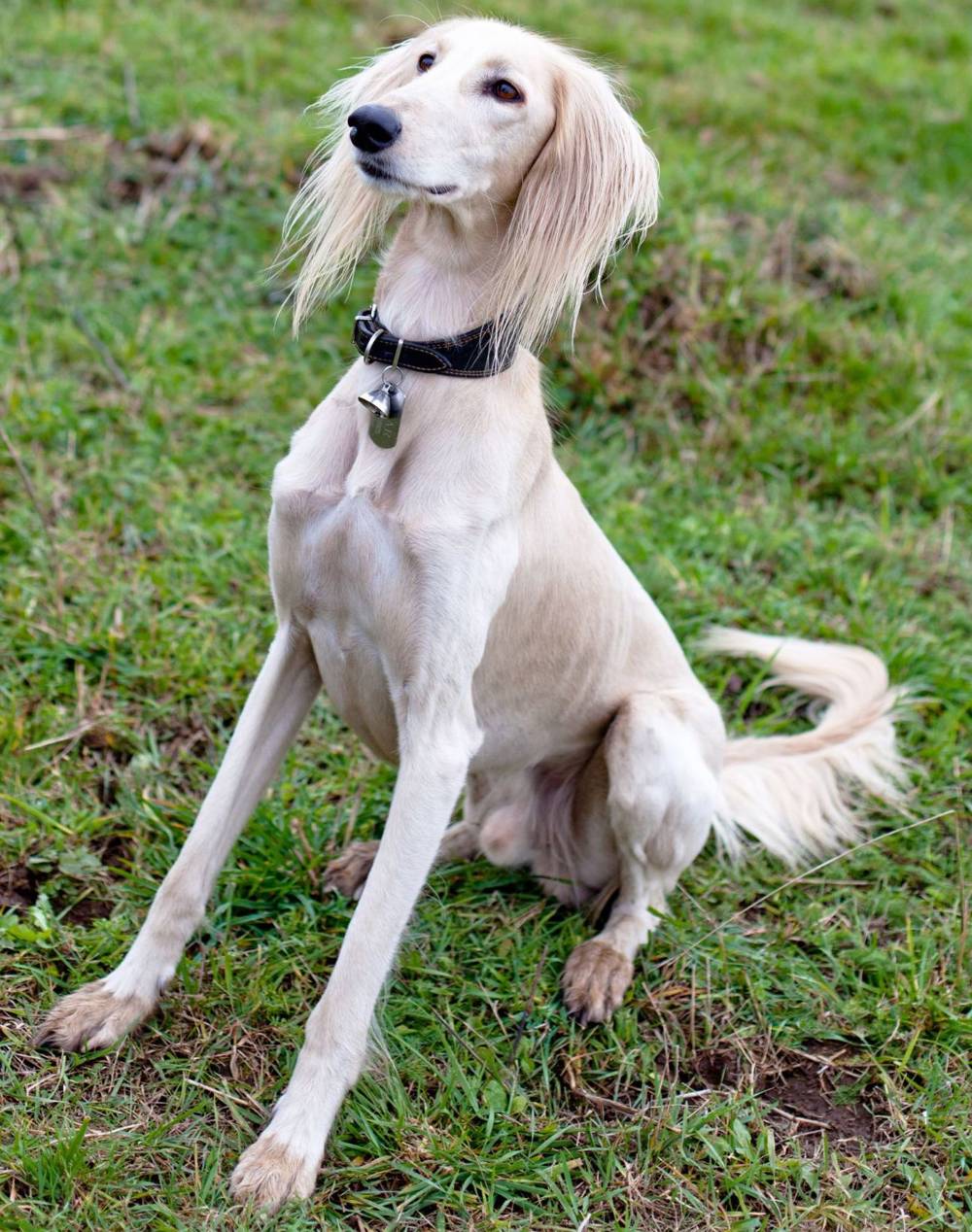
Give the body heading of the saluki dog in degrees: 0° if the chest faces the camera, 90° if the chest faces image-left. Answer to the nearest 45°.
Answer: approximately 45°
